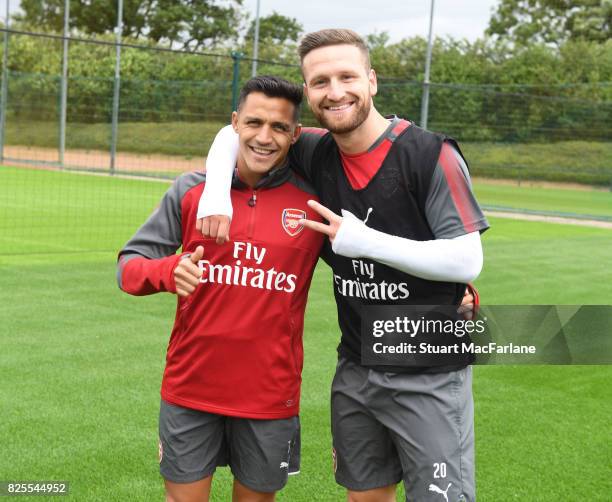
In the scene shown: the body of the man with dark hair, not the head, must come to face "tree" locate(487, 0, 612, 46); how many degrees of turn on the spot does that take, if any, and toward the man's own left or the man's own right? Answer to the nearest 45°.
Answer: approximately 180°

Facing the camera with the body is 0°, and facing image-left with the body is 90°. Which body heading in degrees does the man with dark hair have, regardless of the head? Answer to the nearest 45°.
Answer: approximately 0°
